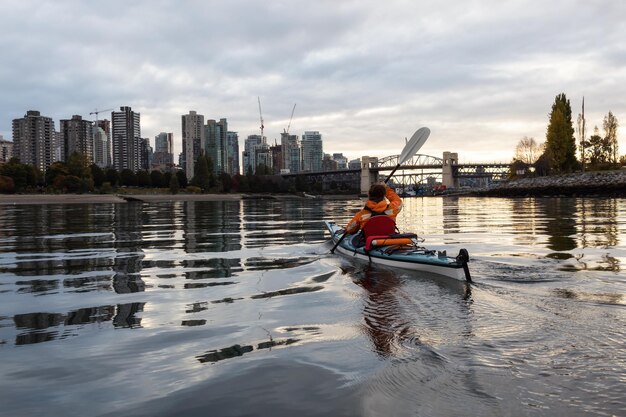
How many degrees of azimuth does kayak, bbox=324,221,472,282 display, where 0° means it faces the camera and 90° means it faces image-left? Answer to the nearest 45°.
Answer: approximately 135°
